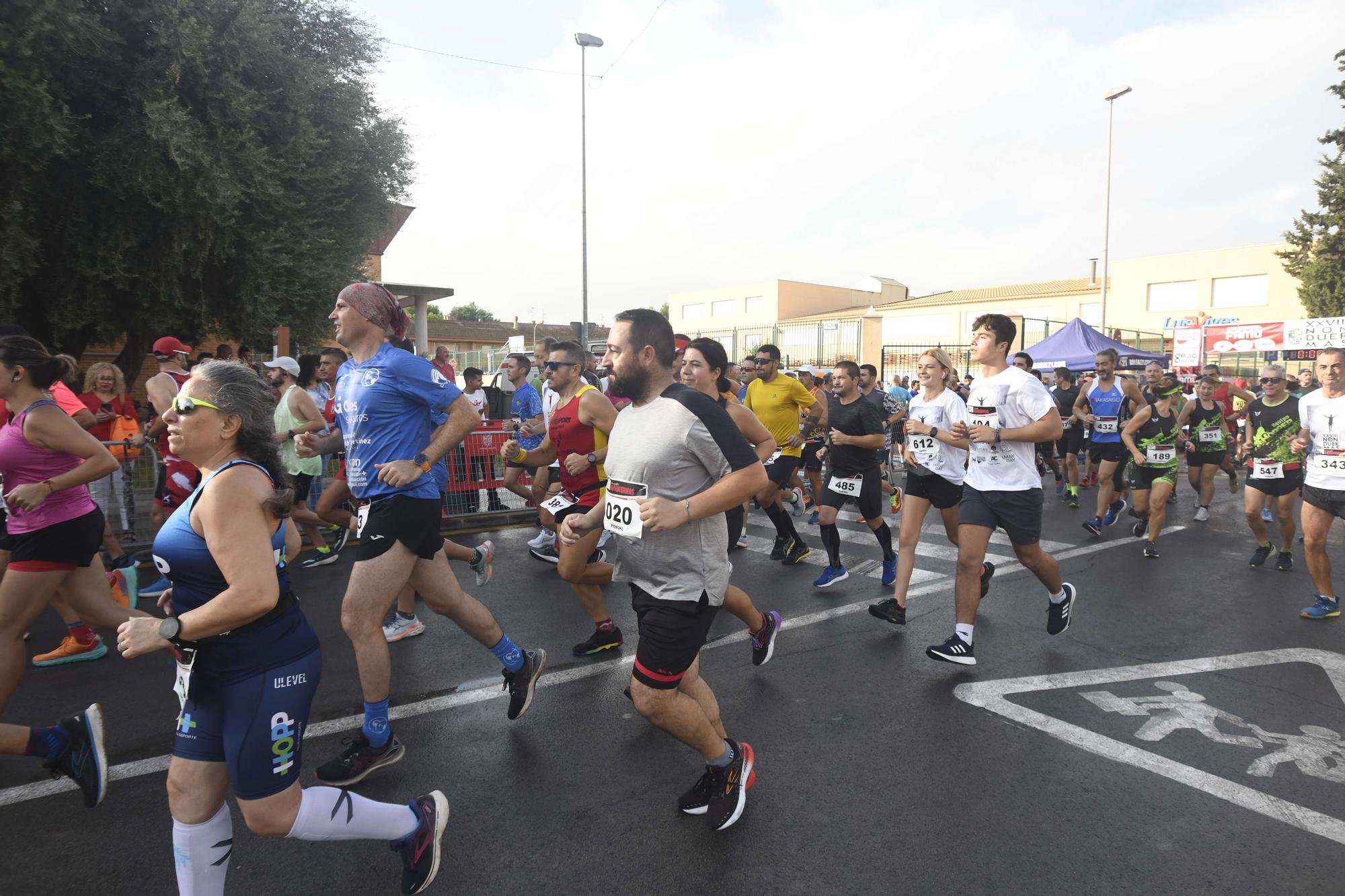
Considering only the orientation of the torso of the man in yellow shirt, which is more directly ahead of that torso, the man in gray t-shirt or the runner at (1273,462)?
the man in gray t-shirt

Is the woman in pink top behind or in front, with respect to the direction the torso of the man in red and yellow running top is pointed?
in front

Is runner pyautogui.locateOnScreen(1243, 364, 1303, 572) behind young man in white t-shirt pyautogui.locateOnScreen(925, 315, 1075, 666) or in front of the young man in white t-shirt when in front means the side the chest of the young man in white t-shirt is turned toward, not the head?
behind

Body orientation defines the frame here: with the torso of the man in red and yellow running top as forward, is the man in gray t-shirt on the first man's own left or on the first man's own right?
on the first man's own left

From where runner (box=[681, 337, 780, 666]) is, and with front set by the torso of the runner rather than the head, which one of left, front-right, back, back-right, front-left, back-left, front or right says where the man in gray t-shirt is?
front-left

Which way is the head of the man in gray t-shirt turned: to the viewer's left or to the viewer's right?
to the viewer's left

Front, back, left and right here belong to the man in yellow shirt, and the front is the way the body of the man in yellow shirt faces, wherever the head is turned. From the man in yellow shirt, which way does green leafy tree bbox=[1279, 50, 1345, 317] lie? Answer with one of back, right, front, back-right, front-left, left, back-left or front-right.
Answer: back

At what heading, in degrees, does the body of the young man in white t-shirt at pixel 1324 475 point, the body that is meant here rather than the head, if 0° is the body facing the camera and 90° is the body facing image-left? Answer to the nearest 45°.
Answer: approximately 45°

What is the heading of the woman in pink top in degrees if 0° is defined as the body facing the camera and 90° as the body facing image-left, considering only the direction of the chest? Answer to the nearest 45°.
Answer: approximately 90°

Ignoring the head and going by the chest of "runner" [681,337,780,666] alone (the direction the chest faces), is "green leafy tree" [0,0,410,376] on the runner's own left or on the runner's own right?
on the runner's own right

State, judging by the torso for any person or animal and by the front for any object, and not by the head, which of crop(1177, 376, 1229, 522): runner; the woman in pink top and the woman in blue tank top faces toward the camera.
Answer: the runner

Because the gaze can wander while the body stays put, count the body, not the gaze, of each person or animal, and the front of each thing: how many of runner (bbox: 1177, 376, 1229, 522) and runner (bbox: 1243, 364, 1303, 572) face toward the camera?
2

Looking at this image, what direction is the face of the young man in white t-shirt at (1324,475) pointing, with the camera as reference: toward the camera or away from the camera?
toward the camera

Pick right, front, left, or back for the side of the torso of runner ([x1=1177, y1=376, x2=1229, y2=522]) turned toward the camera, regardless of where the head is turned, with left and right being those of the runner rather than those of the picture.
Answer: front

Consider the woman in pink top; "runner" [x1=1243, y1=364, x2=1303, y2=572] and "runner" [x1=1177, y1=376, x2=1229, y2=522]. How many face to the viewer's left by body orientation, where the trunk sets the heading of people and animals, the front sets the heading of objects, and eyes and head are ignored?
1
